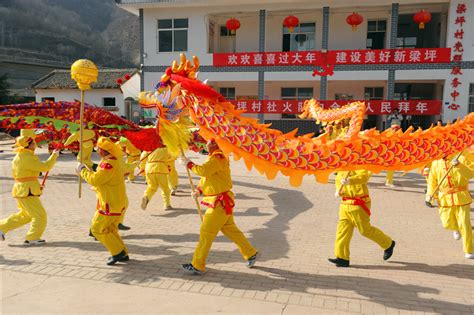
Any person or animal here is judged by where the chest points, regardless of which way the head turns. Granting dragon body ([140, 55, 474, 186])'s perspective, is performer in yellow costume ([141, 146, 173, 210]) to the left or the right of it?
on its right

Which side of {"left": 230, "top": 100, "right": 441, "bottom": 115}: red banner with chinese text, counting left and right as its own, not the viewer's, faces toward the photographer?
front

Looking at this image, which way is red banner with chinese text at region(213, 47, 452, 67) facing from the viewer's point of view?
toward the camera

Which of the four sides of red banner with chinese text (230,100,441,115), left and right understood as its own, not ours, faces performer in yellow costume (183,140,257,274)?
front

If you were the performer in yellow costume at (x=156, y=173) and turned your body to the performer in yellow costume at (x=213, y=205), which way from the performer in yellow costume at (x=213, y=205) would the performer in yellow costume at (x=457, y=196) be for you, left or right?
left

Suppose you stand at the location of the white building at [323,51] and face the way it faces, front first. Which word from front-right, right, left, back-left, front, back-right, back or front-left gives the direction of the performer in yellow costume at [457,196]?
front

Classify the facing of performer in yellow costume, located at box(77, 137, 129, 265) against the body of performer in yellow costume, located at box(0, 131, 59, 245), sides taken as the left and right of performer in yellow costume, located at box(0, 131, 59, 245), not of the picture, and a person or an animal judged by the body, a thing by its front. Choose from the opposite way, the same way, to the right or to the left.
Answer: the opposite way

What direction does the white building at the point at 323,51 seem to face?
toward the camera

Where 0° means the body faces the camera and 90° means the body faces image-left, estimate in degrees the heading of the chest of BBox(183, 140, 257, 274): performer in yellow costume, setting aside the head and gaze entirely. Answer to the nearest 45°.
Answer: approximately 90°

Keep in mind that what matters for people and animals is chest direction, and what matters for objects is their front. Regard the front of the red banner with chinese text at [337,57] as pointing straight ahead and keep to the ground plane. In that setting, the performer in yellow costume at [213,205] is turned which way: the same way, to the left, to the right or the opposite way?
to the right

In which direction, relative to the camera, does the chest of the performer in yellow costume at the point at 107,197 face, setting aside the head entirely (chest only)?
to the viewer's left

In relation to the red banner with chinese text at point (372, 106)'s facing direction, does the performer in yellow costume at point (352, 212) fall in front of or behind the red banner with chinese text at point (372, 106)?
in front

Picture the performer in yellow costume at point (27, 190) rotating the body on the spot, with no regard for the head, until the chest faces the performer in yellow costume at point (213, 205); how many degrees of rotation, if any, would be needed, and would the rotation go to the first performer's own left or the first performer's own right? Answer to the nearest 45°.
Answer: approximately 45° to the first performer's own right

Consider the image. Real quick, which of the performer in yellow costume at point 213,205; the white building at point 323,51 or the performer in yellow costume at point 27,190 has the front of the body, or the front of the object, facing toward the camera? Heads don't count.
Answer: the white building

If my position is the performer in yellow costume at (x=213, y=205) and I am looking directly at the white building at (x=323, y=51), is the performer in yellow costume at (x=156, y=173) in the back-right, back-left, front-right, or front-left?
front-left
